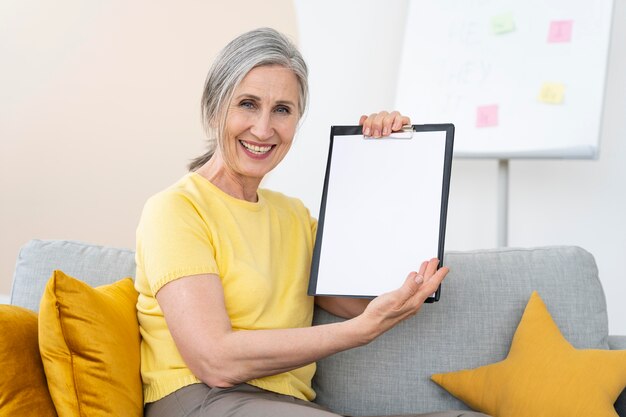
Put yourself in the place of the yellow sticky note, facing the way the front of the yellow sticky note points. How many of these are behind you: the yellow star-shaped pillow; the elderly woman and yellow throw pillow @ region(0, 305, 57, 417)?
0

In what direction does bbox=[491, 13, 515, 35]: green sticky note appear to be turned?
toward the camera

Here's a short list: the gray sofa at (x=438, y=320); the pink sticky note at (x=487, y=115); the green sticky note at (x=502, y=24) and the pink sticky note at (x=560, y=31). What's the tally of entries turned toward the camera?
4

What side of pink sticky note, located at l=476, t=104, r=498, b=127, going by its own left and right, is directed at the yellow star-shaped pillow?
front

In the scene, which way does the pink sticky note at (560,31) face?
toward the camera

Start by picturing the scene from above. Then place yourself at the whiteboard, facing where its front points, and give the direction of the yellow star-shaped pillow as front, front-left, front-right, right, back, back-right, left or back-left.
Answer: front

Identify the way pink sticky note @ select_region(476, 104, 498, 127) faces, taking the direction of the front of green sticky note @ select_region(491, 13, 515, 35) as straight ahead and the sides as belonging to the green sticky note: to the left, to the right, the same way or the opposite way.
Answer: the same way

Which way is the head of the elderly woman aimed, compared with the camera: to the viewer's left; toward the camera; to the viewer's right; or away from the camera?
toward the camera

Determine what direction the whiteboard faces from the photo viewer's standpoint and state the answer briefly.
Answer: facing the viewer

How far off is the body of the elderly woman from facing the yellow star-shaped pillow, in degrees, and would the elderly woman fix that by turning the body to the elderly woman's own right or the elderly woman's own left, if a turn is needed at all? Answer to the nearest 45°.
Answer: approximately 45° to the elderly woman's own left

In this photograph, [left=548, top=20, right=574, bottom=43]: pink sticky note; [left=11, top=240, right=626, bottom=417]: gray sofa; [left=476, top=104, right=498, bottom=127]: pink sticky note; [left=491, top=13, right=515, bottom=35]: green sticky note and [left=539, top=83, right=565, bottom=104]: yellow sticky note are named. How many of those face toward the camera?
5

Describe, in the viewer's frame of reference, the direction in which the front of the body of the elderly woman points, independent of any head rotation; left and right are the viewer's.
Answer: facing the viewer and to the right of the viewer

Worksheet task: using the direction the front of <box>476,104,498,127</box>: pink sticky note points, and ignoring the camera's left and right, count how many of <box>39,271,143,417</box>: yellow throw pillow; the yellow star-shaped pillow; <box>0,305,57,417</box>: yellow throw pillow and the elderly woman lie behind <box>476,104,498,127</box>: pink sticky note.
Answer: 0
